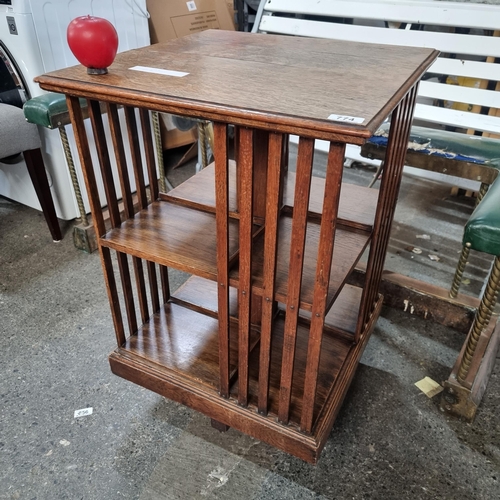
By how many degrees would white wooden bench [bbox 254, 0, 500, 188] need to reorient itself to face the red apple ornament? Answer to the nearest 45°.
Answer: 0° — it already faces it

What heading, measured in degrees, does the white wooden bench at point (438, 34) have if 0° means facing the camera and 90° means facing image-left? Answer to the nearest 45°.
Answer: approximately 45°

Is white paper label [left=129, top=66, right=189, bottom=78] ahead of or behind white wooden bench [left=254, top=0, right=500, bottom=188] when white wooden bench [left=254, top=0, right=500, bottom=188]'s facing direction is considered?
ahead

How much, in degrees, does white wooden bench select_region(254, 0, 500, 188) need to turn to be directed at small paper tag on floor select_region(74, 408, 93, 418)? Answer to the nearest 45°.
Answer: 0° — it already faces it

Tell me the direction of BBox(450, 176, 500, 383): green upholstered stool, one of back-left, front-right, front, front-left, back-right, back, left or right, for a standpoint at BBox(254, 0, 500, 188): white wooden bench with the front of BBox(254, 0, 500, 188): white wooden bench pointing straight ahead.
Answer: front-left

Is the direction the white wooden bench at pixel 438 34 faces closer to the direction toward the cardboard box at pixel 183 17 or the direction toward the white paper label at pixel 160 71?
the white paper label
